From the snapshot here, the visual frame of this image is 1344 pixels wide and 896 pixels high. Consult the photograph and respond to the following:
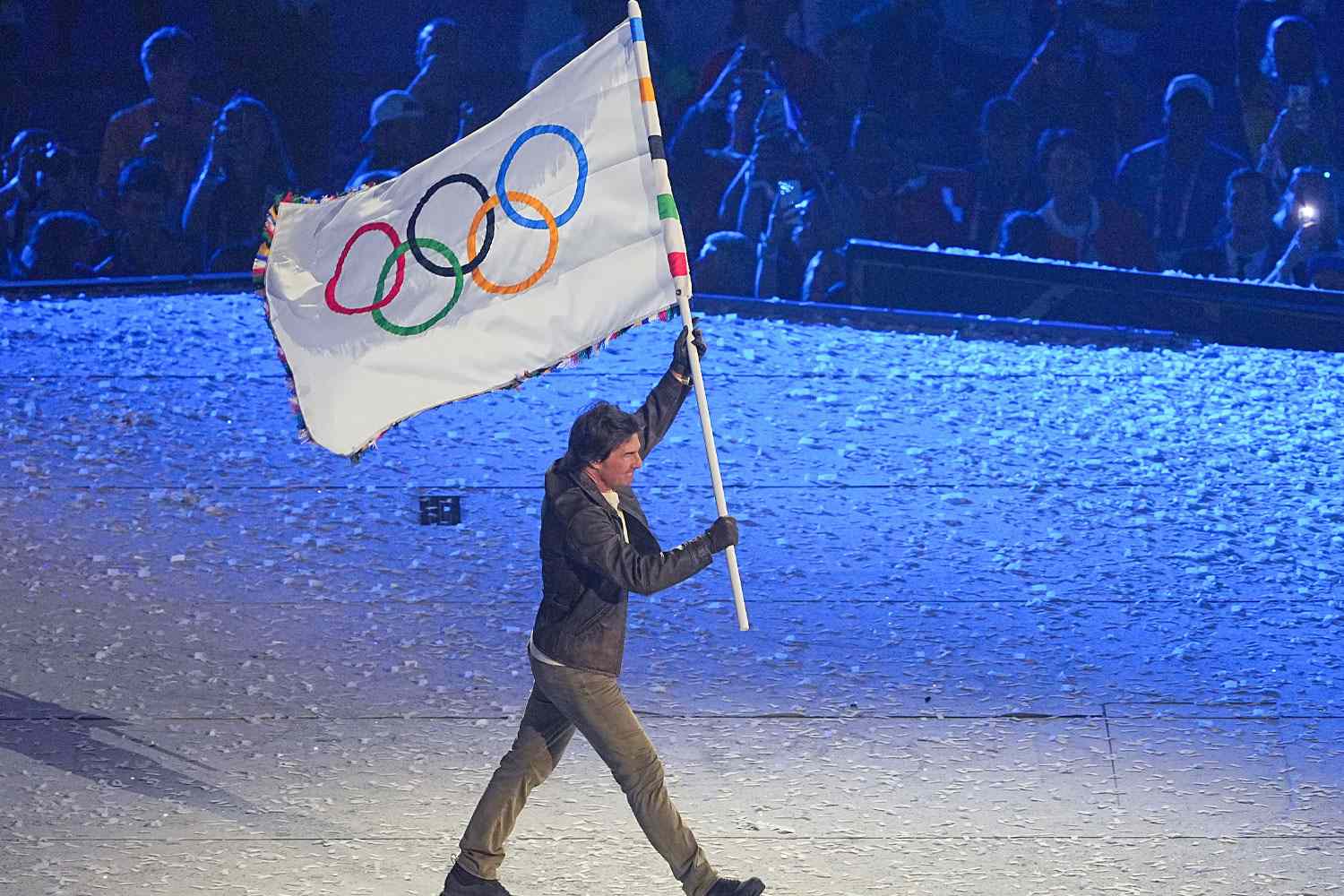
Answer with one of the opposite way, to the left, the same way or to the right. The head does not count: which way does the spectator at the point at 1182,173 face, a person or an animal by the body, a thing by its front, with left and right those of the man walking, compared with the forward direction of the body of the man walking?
to the right

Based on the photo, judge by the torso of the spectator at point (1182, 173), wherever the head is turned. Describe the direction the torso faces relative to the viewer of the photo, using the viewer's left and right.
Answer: facing the viewer

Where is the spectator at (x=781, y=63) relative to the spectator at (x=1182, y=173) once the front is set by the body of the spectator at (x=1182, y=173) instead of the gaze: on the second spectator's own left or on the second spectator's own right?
on the second spectator's own right

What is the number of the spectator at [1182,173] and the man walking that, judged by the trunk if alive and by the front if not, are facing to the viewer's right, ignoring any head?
1

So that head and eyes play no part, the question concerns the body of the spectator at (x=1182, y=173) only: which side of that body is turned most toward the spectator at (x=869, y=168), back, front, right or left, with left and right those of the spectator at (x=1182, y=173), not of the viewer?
right

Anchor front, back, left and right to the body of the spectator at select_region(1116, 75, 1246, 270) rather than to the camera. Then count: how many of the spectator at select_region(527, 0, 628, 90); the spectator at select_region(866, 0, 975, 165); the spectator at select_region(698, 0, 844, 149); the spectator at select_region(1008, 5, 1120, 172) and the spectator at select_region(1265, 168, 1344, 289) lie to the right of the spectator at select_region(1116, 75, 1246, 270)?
4

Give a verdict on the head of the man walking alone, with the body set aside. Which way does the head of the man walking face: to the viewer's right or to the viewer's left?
to the viewer's right

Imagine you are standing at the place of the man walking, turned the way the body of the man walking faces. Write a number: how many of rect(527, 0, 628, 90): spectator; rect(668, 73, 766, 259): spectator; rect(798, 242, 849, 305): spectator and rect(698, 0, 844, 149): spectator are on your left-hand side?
4

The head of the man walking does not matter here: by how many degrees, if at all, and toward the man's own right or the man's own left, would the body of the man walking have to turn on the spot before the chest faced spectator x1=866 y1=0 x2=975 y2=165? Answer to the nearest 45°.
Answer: approximately 90° to the man's own left

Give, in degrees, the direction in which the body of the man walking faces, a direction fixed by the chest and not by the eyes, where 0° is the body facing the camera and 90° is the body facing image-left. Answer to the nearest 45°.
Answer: approximately 270°

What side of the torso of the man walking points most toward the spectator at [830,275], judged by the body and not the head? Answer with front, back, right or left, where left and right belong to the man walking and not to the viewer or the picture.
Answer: left
